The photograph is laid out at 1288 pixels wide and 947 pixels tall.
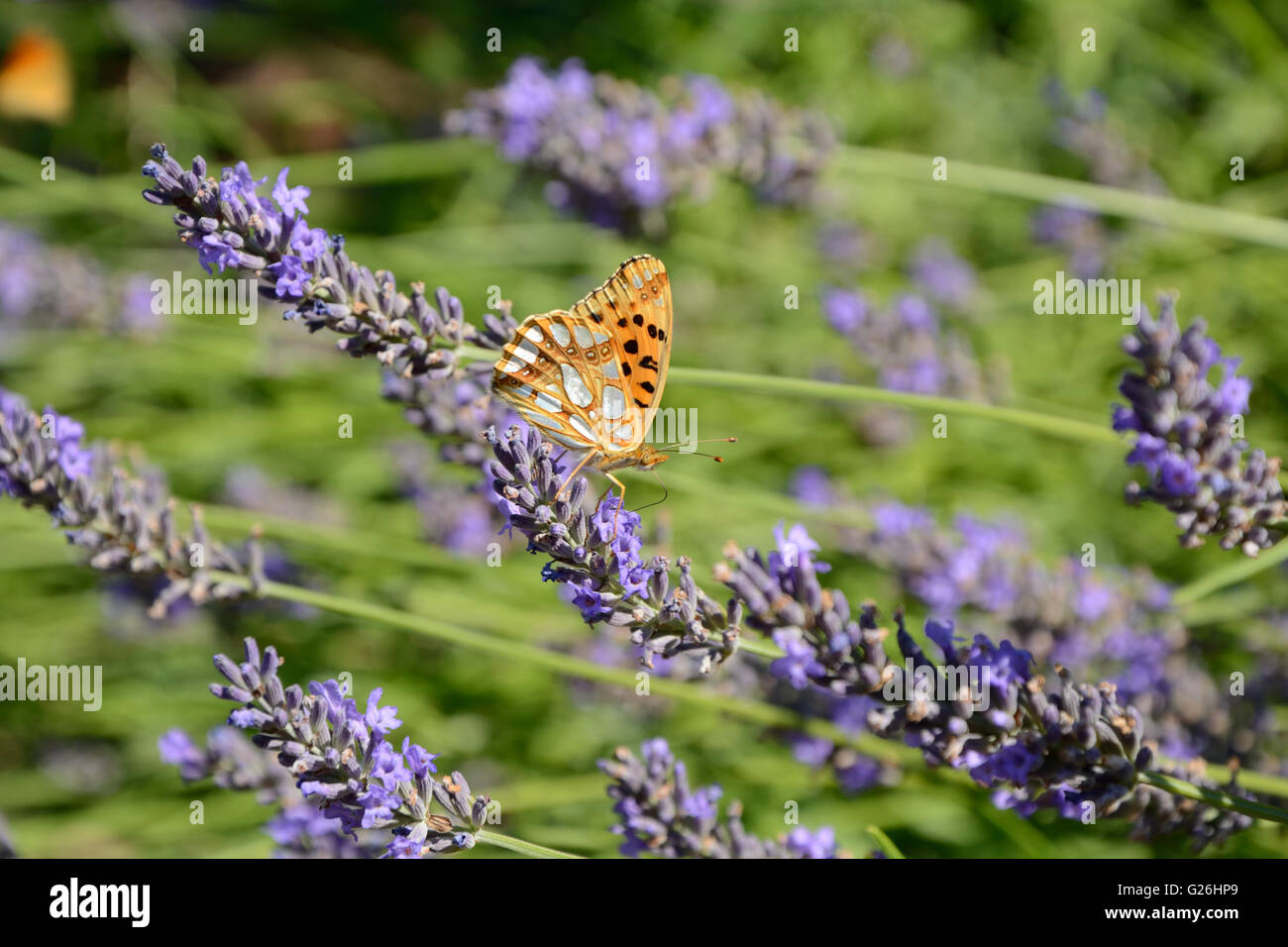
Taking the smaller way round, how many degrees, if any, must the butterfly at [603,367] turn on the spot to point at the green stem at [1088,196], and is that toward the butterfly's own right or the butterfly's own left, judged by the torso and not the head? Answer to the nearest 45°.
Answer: approximately 45° to the butterfly's own left

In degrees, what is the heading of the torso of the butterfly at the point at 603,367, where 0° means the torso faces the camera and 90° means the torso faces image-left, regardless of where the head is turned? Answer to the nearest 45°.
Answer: approximately 270°

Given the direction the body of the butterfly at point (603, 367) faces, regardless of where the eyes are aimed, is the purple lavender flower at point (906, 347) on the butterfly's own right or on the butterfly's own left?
on the butterfly's own left

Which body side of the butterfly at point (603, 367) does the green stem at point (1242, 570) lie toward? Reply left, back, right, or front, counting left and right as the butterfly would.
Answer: front

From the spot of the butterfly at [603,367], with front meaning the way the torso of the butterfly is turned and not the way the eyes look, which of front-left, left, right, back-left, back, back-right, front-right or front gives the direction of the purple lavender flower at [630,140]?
left
